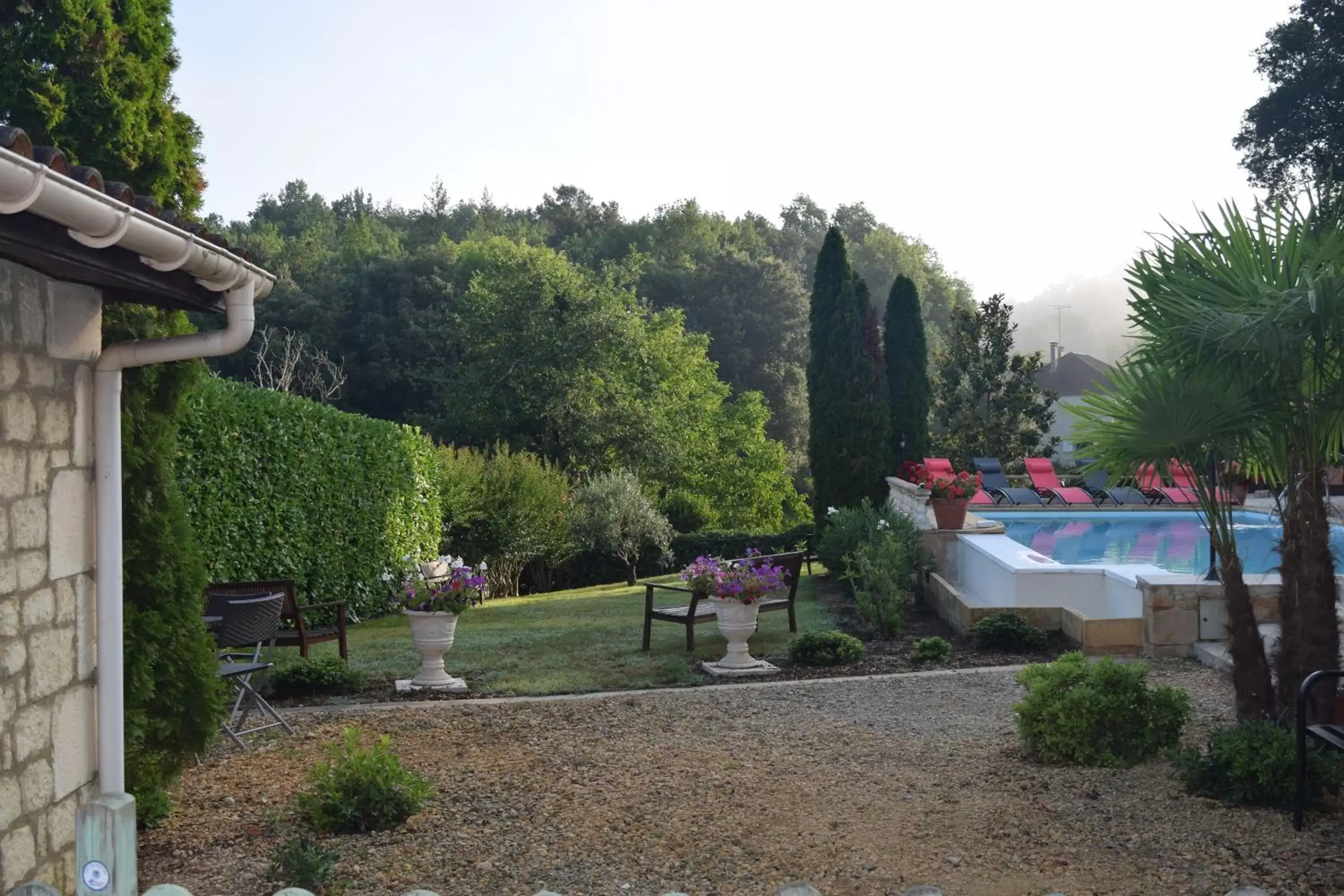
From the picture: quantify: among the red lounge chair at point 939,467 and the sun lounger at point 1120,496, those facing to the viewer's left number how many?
0

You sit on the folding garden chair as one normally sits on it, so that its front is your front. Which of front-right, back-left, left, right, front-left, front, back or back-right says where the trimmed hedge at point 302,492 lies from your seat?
back-right

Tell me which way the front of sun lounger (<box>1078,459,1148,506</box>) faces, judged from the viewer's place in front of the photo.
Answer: facing the viewer and to the right of the viewer

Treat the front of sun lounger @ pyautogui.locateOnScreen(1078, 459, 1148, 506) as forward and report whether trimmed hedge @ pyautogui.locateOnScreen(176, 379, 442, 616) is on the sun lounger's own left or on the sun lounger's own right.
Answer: on the sun lounger's own right

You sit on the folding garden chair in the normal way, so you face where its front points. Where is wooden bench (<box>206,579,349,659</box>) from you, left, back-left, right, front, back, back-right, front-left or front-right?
back-right

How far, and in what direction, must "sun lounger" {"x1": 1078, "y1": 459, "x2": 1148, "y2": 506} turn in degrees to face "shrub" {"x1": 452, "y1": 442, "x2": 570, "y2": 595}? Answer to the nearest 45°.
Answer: approximately 90° to its right

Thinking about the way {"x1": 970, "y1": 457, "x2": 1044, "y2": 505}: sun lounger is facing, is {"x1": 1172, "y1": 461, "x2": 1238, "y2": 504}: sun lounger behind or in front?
in front

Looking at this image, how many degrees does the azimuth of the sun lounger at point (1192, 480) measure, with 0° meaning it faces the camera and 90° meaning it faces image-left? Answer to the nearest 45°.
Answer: approximately 315°

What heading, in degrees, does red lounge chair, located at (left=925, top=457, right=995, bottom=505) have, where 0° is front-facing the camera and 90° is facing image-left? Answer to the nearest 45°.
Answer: approximately 315°
